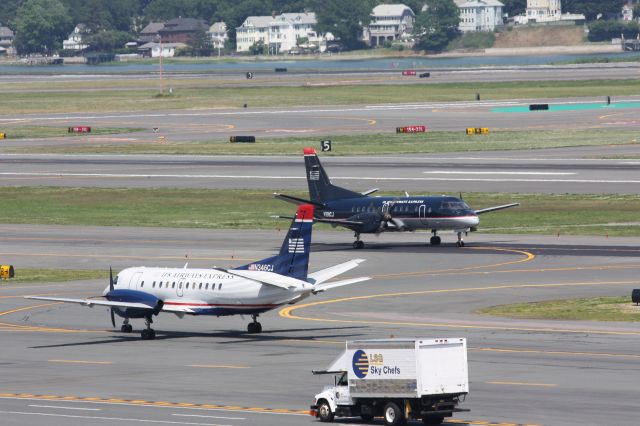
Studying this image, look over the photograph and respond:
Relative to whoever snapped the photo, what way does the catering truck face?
facing away from the viewer and to the left of the viewer
